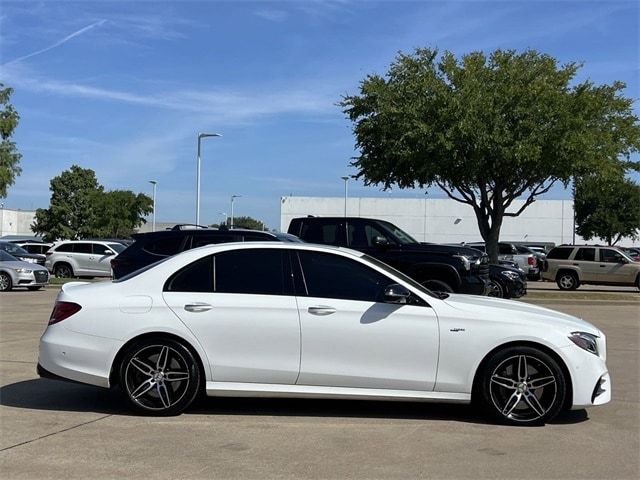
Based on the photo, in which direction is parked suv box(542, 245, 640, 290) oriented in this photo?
to the viewer's right

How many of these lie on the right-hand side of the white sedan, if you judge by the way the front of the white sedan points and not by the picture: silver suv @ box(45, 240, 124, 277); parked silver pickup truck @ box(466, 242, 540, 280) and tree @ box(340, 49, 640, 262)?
0

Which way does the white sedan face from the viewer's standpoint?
to the viewer's right

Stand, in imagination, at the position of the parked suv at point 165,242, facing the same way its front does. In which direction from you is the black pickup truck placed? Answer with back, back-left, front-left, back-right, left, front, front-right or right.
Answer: front

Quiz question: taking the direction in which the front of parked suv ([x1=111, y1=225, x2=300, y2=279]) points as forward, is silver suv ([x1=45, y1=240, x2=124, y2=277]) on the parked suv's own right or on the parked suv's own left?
on the parked suv's own left

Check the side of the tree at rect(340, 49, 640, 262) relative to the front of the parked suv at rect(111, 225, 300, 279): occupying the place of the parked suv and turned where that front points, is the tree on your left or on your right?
on your left

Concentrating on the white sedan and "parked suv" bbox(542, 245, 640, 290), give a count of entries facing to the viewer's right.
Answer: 2

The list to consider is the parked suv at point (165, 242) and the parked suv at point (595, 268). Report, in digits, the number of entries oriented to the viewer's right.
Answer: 2

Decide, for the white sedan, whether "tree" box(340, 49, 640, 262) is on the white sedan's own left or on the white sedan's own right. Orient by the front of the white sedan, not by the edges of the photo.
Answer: on the white sedan's own left

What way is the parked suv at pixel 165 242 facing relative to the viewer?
to the viewer's right

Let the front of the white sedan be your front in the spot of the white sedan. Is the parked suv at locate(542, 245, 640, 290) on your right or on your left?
on your left

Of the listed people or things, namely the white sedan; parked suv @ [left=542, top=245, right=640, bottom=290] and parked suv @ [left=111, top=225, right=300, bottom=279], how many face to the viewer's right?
3

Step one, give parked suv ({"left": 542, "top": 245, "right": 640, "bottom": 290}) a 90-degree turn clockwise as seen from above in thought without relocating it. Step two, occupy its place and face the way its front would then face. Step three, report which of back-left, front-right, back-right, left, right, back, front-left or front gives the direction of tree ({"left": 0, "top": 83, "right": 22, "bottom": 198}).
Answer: right

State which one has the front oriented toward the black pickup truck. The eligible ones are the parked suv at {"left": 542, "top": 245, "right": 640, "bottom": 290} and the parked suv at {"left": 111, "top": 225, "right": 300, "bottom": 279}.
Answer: the parked suv at {"left": 111, "top": 225, "right": 300, "bottom": 279}

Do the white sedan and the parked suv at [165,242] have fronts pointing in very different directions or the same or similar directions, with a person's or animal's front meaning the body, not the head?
same or similar directions
